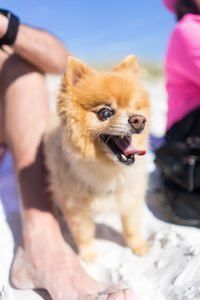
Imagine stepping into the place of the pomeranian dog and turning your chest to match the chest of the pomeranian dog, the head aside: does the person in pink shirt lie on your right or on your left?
on your left

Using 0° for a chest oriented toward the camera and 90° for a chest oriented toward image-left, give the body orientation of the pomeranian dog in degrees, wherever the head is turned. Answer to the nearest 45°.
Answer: approximately 315°
